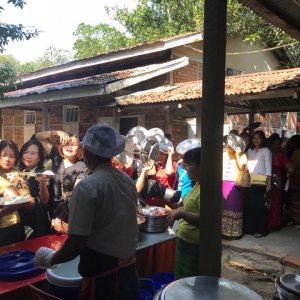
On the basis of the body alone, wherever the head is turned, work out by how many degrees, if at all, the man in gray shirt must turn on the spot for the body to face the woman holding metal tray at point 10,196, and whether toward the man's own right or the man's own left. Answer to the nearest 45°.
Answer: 0° — they already face them

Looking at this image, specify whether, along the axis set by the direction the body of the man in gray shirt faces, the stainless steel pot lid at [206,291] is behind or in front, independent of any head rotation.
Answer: behind

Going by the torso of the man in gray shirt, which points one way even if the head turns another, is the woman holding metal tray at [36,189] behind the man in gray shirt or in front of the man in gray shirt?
in front

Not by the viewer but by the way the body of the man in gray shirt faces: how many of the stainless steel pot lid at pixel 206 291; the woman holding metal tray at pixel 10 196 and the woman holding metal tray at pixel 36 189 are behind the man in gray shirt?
1

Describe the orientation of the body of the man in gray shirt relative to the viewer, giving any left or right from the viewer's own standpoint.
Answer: facing away from the viewer and to the left of the viewer
